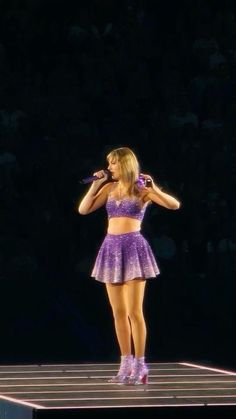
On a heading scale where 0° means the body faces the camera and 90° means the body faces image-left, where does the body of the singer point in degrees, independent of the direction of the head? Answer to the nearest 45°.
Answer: approximately 45°
